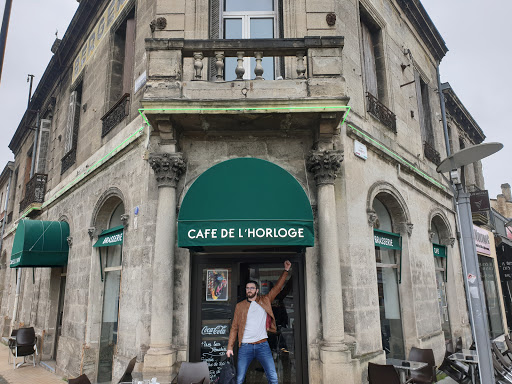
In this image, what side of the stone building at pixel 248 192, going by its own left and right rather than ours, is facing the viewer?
front

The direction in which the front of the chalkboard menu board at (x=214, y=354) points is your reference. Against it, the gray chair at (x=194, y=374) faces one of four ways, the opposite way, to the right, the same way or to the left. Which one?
the opposite way

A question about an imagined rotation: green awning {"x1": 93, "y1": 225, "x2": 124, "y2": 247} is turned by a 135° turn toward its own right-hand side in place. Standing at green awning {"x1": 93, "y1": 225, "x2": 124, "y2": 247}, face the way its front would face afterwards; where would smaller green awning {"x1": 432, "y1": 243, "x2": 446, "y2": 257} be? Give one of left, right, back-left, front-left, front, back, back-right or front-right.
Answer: right

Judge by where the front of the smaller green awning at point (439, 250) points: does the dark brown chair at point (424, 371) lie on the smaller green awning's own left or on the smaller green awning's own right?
on the smaller green awning's own right

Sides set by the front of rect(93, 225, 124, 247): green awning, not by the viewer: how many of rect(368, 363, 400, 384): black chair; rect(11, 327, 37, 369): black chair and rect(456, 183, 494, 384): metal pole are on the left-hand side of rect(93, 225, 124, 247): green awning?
2

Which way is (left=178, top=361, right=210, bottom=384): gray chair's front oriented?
away from the camera

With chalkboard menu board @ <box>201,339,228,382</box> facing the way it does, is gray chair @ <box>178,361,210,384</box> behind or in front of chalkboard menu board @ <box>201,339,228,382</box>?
in front

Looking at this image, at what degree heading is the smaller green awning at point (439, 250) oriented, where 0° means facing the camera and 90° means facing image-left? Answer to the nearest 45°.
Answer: approximately 315°

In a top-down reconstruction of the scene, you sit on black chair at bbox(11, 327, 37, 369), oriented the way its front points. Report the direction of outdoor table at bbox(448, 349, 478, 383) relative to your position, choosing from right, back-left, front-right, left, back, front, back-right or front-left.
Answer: back-right

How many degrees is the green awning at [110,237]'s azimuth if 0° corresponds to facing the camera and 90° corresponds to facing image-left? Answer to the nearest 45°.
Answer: approximately 45°

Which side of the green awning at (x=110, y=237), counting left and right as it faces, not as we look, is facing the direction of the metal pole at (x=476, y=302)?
left

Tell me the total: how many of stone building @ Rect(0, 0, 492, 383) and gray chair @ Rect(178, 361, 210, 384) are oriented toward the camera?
1

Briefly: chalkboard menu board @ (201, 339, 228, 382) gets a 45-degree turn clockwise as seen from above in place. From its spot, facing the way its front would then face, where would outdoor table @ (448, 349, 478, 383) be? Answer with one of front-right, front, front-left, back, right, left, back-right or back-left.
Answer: back-left
